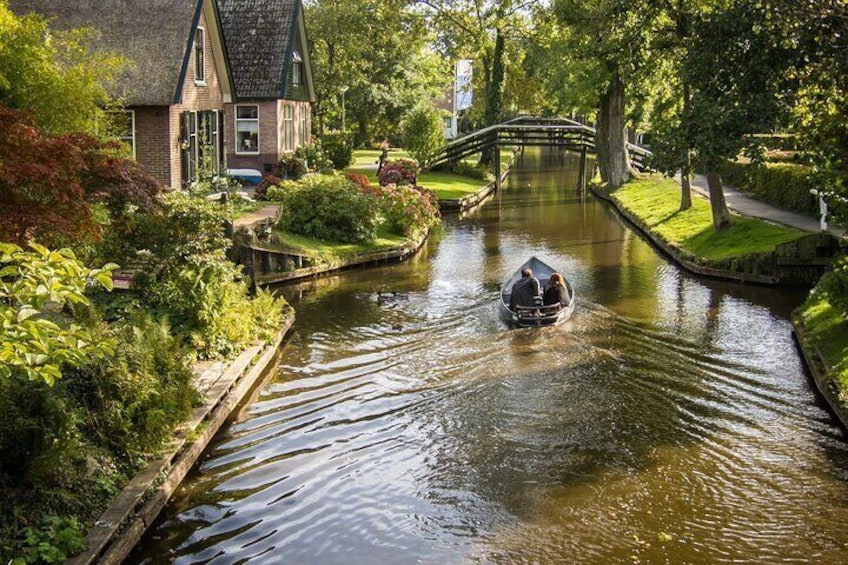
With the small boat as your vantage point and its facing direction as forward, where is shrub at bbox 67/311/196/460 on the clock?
The shrub is roughly at 7 o'clock from the small boat.

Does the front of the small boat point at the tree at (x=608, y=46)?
yes

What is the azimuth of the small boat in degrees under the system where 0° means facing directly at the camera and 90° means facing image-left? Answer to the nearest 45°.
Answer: approximately 180°

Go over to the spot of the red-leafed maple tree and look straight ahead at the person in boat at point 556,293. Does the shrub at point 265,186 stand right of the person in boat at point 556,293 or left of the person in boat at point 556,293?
left

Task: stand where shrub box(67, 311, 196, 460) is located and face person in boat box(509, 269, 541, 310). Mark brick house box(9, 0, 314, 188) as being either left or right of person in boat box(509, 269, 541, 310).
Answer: left

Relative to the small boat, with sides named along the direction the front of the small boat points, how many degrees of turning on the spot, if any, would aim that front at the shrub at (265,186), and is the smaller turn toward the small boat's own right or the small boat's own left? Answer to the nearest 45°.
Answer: approximately 45° to the small boat's own left

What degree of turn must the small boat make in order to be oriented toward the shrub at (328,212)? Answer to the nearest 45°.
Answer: approximately 45° to its left

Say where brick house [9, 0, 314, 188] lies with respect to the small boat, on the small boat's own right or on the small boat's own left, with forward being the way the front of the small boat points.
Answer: on the small boat's own left

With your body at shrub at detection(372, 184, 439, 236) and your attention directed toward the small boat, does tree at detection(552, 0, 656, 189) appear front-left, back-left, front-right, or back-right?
back-left

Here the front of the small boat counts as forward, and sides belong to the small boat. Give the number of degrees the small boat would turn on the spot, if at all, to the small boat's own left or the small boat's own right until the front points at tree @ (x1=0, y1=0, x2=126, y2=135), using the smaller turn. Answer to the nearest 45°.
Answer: approximately 90° to the small boat's own left
